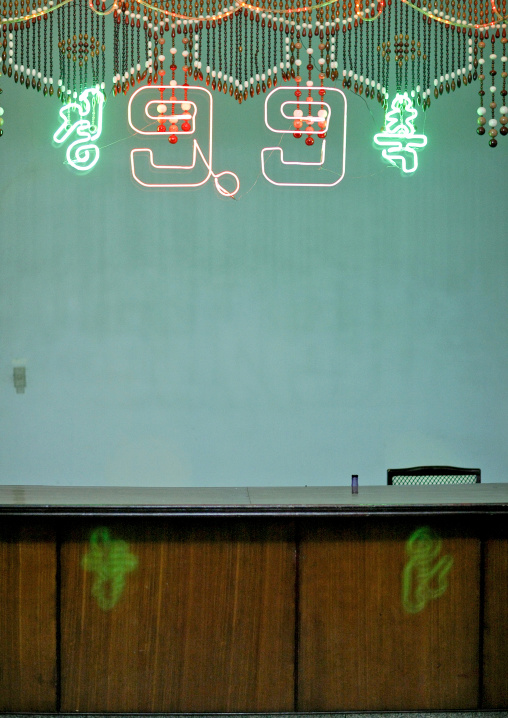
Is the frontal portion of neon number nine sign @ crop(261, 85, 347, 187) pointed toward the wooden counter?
yes

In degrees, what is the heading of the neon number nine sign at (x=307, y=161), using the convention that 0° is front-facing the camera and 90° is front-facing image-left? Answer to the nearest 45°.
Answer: approximately 0°

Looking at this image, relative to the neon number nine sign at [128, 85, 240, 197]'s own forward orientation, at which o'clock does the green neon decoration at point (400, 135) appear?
The green neon decoration is roughly at 9 o'clock from the neon number nine sign.

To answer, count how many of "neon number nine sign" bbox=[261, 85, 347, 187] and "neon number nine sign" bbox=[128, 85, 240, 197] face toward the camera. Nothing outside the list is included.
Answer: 2

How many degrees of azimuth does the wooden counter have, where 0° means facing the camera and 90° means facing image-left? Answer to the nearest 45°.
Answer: approximately 0°

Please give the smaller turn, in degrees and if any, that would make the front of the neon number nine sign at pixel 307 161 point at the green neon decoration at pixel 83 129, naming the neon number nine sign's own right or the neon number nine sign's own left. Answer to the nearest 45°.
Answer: approximately 90° to the neon number nine sign's own right
